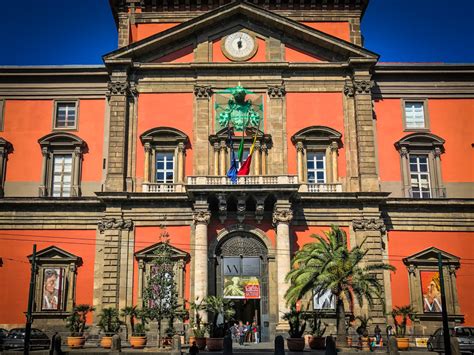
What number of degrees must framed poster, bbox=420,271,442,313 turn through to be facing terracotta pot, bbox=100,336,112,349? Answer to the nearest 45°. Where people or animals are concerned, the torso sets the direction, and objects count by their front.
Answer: approximately 45° to its right

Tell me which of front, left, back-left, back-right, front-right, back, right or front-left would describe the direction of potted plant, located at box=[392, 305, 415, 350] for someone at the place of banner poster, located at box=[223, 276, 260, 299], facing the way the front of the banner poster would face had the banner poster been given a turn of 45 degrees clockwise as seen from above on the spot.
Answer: back-left

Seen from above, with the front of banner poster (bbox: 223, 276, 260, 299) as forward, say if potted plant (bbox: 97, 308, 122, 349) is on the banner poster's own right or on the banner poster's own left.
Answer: on the banner poster's own right

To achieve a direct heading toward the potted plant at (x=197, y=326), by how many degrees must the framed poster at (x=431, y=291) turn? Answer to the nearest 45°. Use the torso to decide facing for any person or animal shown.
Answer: approximately 45° to its right

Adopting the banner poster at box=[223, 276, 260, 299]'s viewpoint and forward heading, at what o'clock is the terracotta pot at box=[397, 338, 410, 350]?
The terracotta pot is roughly at 10 o'clock from the banner poster.

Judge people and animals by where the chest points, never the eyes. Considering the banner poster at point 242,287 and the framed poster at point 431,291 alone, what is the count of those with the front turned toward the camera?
2

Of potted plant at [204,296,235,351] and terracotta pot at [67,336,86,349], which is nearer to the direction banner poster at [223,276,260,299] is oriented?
the potted plant

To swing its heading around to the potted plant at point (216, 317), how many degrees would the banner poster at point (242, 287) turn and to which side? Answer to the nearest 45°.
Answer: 0° — it already faces it

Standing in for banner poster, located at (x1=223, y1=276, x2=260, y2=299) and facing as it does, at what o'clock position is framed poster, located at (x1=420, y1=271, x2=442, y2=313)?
The framed poster is roughly at 9 o'clock from the banner poster.

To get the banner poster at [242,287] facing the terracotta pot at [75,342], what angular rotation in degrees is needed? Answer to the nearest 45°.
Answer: approximately 90° to its right

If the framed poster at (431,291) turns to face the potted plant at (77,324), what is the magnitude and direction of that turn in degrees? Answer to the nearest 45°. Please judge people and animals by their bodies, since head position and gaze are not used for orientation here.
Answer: approximately 90° to its right

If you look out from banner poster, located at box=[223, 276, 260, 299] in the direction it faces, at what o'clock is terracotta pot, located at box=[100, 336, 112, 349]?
The terracotta pot is roughly at 2 o'clock from the banner poster.

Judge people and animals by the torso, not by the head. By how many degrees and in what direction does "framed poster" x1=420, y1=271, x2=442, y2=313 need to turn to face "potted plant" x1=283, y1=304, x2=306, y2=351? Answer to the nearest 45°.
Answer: approximately 45° to its right

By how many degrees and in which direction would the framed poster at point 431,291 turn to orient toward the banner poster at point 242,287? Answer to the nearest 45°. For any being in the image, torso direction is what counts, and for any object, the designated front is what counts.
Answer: approximately 90° to its right
